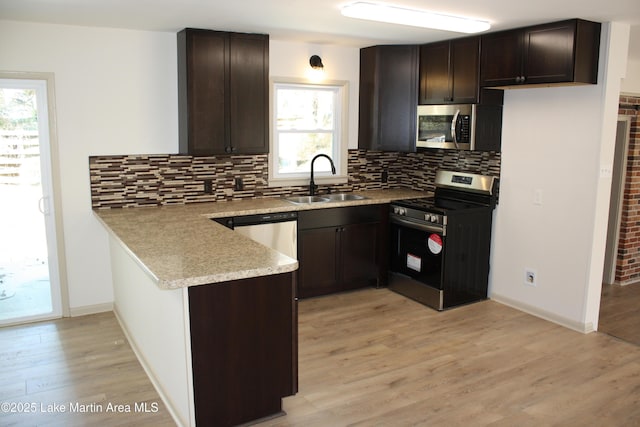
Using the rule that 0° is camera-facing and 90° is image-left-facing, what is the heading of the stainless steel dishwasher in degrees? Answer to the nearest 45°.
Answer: approximately 0°

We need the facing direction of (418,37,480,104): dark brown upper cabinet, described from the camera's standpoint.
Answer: facing the viewer and to the left of the viewer

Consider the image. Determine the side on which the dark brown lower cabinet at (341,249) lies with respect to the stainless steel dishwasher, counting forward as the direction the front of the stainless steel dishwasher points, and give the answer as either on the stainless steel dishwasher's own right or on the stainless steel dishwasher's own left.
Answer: on the stainless steel dishwasher's own left

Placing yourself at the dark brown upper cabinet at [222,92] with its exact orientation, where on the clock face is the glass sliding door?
The glass sliding door is roughly at 3 o'clock from the dark brown upper cabinet.

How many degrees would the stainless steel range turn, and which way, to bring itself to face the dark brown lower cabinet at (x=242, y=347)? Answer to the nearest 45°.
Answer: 0° — it already faces it

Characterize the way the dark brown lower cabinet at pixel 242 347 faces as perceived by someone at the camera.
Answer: facing to the right of the viewer

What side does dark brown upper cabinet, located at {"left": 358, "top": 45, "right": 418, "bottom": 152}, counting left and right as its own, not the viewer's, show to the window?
right

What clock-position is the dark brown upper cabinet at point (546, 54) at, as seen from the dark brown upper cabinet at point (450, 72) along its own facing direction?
the dark brown upper cabinet at point (546, 54) is roughly at 9 o'clock from the dark brown upper cabinet at point (450, 72).

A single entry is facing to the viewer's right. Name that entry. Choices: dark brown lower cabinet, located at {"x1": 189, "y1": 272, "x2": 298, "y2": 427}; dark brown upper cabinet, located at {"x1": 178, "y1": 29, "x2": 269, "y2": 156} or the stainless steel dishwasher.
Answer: the dark brown lower cabinet

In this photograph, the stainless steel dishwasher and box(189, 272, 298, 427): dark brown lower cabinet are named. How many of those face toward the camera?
1
